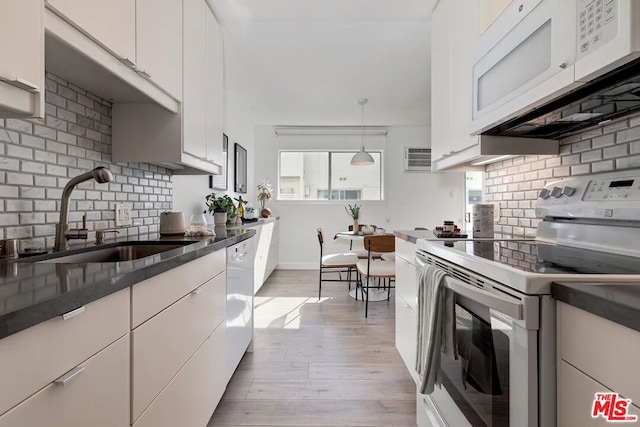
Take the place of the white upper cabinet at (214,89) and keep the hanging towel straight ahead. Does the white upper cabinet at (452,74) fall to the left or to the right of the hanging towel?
left

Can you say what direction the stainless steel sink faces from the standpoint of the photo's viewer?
facing the viewer and to the right of the viewer

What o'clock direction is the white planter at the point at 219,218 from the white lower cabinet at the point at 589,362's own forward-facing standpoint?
The white planter is roughly at 2 o'clock from the white lower cabinet.

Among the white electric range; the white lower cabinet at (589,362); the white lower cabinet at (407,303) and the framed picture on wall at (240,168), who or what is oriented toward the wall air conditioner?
the framed picture on wall

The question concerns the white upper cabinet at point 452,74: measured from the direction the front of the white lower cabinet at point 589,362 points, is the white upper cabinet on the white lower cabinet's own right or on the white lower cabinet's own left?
on the white lower cabinet's own right

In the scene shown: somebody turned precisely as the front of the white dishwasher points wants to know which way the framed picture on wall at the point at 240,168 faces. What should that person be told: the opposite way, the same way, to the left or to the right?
the same way

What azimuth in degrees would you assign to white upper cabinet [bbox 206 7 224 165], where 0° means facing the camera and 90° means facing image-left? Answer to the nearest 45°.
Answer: approximately 270°

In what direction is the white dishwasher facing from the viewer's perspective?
to the viewer's right

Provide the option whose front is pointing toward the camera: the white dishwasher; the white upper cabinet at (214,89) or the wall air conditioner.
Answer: the wall air conditioner

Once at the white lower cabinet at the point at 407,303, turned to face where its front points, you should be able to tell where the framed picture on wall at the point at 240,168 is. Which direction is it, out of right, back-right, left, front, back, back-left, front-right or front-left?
front-right

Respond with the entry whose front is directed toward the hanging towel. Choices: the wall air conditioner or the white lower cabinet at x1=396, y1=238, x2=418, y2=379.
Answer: the wall air conditioner

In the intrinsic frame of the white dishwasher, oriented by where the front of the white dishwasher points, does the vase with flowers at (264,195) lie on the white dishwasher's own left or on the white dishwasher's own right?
on the white dishwasher's own left

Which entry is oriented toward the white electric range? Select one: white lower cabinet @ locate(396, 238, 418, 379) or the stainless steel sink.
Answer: the stainless steel sink

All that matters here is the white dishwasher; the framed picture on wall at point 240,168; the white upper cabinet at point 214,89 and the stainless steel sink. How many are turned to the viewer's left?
0

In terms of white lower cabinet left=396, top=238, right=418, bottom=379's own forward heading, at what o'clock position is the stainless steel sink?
The stainless steel sink is roughly at 11 o'clock from the white lower cabinet.

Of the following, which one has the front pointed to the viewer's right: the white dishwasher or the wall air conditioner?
the white dishwasher

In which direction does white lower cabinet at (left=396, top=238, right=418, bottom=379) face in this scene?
to the viewer's left

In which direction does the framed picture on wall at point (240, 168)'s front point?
to the viewer's right
